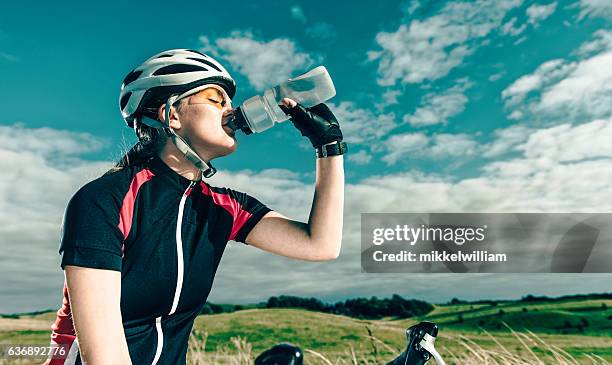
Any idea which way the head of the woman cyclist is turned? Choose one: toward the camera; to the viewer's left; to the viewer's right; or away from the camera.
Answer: to the viewer's right

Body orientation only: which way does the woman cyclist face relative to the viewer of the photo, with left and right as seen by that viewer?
facing the viewer and to the right of the viewer
